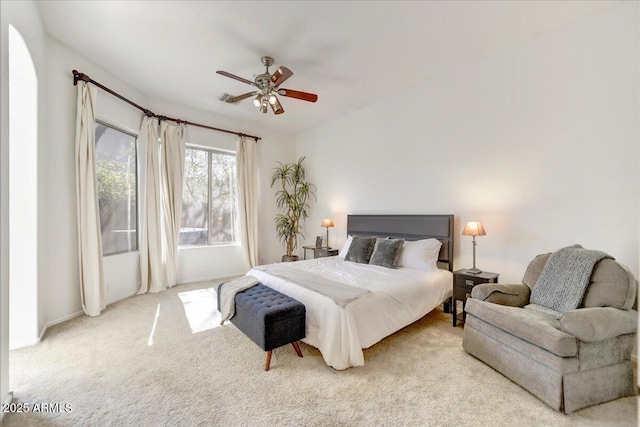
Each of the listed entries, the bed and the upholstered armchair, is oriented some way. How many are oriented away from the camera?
0

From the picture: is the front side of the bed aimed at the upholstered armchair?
no

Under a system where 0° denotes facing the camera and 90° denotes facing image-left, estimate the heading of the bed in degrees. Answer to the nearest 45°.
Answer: approximately 45°

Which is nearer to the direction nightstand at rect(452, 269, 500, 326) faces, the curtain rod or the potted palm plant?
the curtain rod

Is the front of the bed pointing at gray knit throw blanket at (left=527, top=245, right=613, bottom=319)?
no

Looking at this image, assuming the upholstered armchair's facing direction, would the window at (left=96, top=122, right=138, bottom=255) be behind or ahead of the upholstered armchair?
ahead

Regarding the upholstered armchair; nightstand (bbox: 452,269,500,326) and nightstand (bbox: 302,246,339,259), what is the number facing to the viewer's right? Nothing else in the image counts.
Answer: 0

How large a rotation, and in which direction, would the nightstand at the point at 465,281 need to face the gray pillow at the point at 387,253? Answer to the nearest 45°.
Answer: approximately 45° to its right

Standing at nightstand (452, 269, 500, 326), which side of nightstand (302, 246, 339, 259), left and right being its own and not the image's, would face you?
left

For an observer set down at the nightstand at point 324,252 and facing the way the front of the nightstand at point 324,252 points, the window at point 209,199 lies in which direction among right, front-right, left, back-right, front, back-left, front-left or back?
front-right

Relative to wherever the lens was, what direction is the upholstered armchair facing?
facing the viewer and to the left of the viewer

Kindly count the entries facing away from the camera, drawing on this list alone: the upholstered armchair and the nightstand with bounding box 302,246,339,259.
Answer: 0

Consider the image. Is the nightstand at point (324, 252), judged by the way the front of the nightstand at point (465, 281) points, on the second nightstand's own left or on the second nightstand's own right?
on the second nightstand's own right

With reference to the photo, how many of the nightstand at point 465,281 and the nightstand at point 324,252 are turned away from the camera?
0

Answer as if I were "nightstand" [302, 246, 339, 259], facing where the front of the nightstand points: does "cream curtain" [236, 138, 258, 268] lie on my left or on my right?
on my right

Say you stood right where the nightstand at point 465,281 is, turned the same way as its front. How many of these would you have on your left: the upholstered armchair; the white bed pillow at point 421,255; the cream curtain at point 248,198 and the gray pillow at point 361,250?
1

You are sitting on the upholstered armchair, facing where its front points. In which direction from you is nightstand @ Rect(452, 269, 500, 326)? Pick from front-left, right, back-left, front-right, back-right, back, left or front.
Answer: right

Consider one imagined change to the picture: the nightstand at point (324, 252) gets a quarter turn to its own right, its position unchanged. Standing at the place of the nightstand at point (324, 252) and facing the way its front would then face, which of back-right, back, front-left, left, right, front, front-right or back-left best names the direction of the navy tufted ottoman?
back-left

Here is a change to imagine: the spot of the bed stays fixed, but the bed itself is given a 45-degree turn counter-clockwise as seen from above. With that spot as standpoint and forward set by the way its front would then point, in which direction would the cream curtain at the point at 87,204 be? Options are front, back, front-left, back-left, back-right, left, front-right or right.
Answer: right

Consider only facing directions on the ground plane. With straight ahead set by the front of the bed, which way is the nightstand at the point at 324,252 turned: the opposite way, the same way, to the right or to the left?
the same way

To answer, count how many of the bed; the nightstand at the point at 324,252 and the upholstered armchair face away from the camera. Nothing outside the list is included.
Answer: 0
